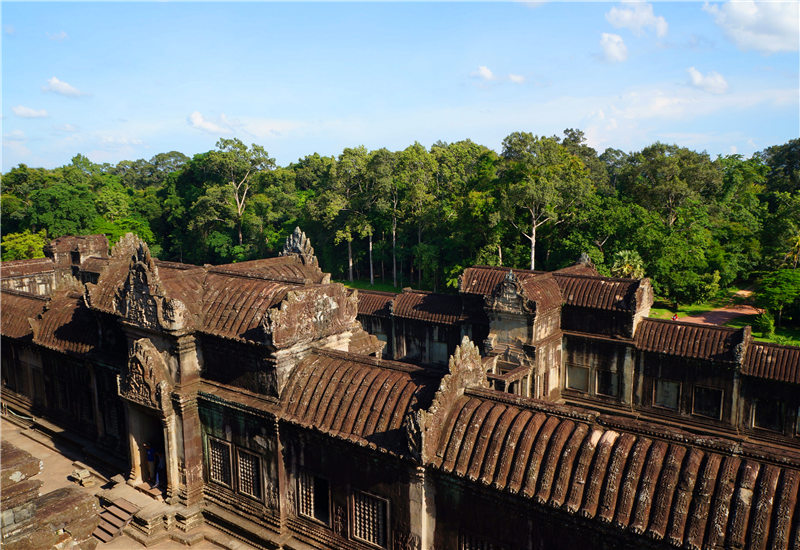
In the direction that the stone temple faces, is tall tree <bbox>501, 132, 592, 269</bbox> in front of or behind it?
behind

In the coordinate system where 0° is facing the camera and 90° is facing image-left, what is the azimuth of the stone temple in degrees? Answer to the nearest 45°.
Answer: approximately 45°
